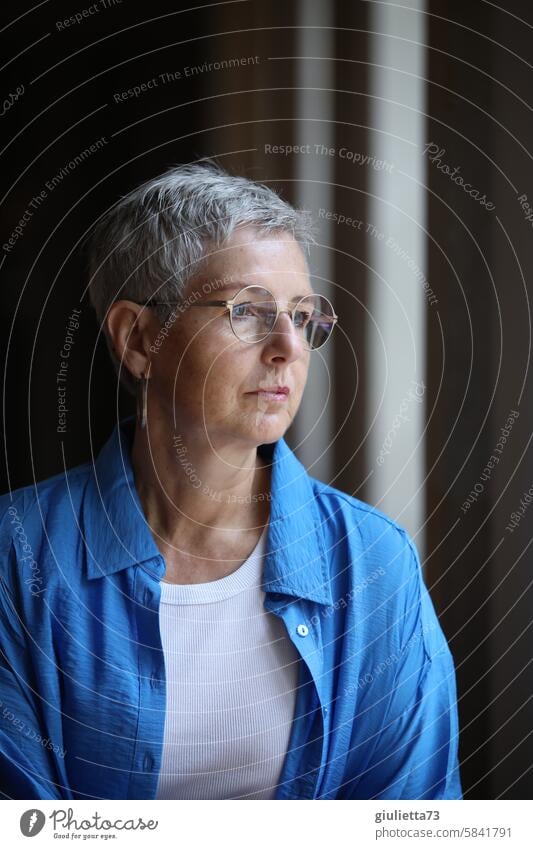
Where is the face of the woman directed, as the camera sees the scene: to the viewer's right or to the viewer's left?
to the viewer's right

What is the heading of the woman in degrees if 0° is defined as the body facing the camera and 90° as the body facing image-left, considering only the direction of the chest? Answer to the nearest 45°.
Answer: approximately 0°
